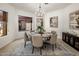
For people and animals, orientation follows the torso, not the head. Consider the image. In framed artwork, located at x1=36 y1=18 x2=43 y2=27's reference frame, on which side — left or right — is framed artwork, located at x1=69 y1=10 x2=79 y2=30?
on its left

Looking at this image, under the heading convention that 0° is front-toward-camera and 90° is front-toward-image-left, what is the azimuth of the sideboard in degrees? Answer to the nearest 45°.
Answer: approximately 45°

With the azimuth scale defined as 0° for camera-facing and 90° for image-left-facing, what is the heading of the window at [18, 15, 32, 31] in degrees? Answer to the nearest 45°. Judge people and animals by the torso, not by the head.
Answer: approximately 315°

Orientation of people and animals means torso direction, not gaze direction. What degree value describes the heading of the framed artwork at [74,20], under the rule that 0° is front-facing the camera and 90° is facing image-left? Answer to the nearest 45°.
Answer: approximately 45°

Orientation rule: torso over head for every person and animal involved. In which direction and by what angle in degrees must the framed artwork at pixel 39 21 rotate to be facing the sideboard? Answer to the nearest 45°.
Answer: approximately 90° to its left
